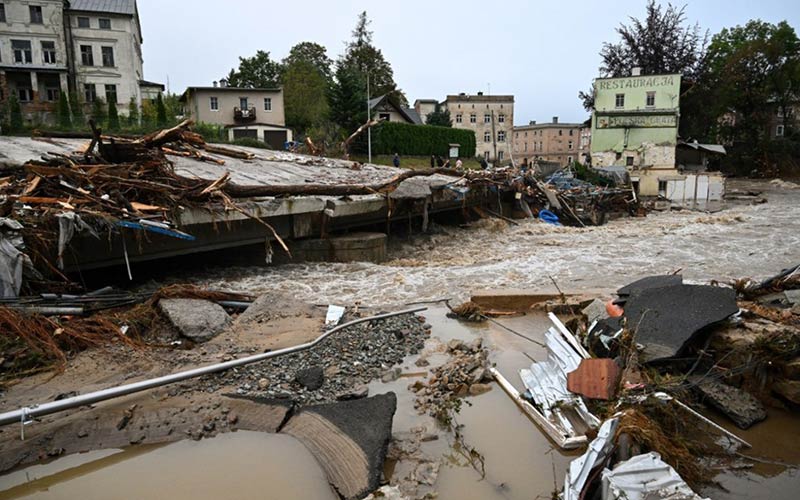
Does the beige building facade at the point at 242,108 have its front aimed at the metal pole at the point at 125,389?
yes

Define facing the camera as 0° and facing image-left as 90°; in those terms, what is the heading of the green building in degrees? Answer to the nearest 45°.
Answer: approximately 0°

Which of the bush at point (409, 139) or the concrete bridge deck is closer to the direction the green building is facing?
the concrete bridge deck

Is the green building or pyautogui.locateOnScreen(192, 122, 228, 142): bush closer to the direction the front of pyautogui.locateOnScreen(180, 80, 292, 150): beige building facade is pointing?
the bush

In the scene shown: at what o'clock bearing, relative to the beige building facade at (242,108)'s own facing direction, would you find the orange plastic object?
The orange plastic object is roughly at 12 o'clock from the beige building facade.

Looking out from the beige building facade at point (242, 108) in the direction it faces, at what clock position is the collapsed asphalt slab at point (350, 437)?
The collapsed asphalt slab is roughly at 12 o'clock from the beige building facade.

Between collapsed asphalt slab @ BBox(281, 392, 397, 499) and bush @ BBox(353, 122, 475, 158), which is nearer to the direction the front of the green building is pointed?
the collapsed asphalt slab

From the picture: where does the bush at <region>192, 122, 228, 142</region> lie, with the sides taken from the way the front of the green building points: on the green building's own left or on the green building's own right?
on the green building's own right

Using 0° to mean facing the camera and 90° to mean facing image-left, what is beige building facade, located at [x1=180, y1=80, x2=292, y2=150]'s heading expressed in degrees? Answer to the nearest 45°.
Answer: approximately 0°

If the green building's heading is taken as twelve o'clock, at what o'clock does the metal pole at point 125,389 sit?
The metal pole is roughly at 12 o'clock from the green building.

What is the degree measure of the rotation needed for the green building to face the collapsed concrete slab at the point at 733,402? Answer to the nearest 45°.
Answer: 0° — it already faces it

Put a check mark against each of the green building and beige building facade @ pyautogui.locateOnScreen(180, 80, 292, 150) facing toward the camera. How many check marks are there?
2
